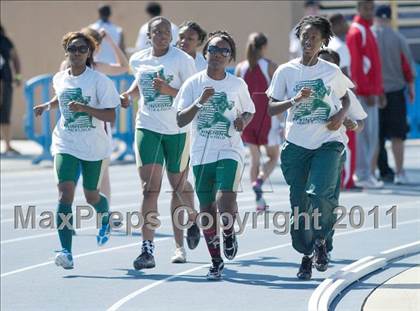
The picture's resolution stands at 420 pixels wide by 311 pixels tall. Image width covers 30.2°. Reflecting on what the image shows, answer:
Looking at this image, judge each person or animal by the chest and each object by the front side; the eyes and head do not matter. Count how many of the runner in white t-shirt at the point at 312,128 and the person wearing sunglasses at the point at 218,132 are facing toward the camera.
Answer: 2

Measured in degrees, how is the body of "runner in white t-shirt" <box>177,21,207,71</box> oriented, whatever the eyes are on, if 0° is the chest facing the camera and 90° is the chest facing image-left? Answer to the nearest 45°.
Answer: approximately 45°
